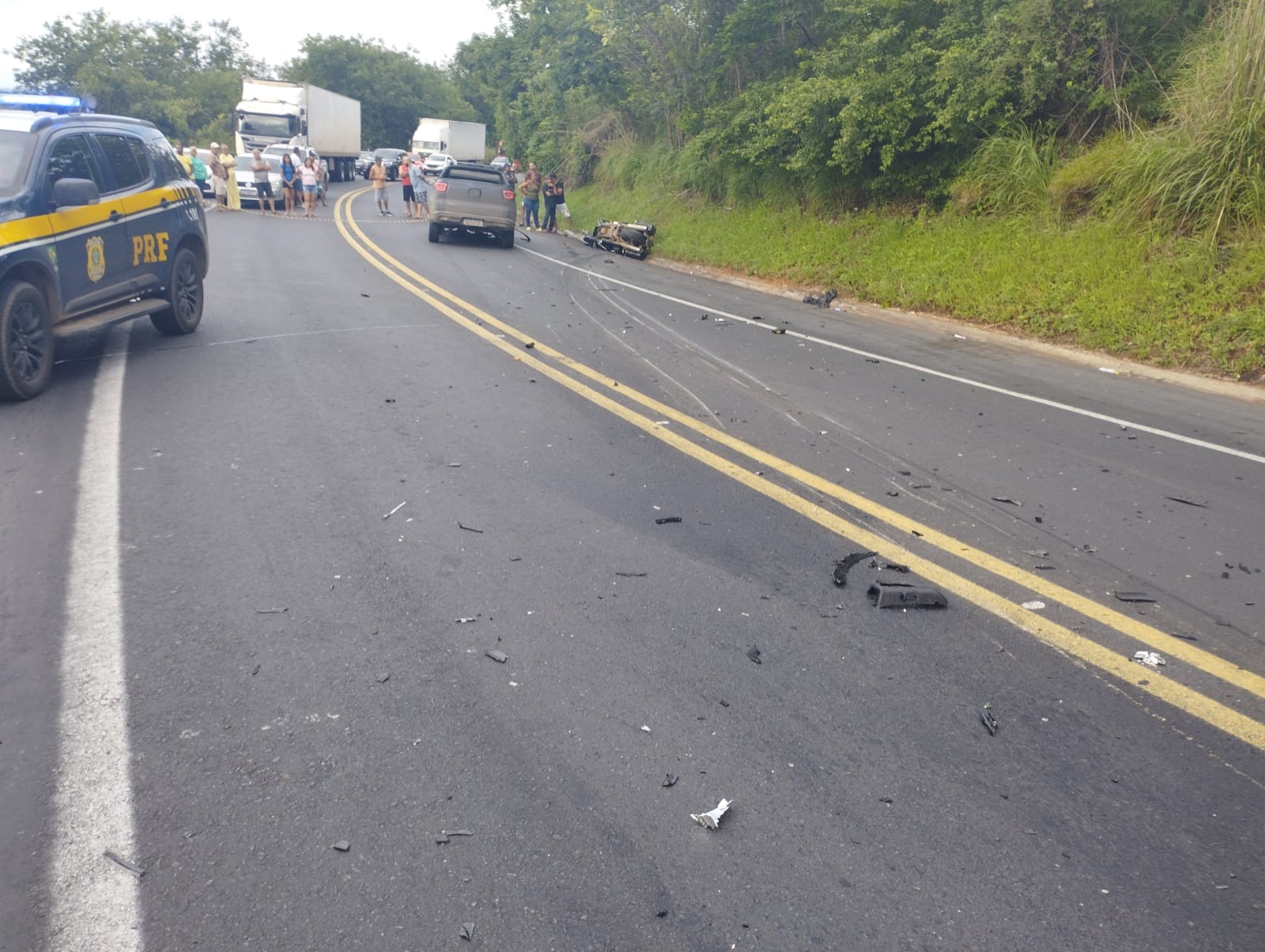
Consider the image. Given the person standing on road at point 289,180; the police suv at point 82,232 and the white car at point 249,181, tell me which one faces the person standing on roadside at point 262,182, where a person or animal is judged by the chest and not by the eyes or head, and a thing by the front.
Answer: the white car

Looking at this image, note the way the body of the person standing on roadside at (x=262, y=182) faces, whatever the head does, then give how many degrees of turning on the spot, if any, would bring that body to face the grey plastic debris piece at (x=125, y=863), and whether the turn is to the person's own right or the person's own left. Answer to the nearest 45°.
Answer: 0° — they already face it

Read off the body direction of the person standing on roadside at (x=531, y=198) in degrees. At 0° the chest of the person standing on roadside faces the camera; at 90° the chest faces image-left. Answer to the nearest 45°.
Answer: approximately 0°

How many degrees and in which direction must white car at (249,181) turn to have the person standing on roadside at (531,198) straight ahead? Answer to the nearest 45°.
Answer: approximately 90° to its left

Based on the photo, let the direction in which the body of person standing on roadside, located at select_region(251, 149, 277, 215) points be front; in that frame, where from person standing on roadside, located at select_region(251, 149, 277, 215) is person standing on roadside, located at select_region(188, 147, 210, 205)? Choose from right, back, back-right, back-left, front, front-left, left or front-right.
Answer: back-right

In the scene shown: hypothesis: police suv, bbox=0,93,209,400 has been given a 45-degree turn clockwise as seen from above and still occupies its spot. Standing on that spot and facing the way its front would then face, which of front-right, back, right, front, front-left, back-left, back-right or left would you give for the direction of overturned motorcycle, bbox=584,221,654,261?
back-right

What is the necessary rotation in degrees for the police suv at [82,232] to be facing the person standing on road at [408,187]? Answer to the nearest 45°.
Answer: approximately 135° to its right

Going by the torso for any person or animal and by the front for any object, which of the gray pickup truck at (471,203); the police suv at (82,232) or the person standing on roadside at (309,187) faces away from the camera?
the gray pickup truck

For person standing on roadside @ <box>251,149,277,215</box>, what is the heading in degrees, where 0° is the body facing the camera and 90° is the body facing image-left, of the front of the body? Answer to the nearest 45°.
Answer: approximately 0°

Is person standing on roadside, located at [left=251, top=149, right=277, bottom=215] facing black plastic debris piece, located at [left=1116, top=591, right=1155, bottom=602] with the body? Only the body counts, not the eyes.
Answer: yes

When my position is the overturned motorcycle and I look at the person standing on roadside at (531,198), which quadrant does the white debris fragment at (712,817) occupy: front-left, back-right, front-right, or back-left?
back-left

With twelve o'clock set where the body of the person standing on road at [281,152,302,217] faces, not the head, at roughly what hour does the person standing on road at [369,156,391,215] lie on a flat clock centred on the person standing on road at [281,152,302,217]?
the person standing on road at [369,156,391,215] is roughly at 8 o'clock from the person standing on road at [281,152,302,217].
